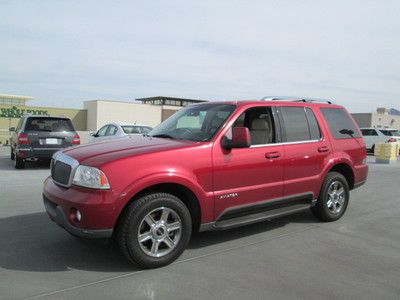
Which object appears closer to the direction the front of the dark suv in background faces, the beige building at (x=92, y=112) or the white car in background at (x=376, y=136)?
the beige building

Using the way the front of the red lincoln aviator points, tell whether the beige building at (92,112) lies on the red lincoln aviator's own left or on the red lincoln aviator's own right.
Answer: on the red lincoln aviator's own right

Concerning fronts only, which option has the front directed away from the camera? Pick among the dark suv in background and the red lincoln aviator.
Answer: the dark suv in background

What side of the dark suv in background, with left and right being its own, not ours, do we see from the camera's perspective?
back

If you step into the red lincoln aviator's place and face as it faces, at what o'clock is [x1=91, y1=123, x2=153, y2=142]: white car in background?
The white car in background is roughly at 4 o'clock from the red lincoln aviator.

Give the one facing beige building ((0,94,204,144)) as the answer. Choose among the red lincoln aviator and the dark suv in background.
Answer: the dark suv in background

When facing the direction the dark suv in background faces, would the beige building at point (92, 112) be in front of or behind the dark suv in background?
in front

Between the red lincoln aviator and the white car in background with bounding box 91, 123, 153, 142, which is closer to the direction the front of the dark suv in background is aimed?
the white car in background

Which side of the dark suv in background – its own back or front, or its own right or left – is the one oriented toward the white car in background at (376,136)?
right

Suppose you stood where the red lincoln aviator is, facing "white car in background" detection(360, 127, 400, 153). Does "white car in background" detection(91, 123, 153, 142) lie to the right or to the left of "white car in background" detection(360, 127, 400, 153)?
left

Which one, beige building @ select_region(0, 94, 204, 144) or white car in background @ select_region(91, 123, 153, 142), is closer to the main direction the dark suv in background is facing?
the beige building

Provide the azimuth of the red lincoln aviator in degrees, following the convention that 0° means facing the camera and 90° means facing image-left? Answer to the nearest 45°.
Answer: approximately 45°

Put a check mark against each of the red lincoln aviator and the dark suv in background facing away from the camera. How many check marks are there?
1

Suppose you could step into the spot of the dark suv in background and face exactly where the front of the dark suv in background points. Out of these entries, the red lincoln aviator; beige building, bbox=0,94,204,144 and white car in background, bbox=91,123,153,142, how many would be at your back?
1
